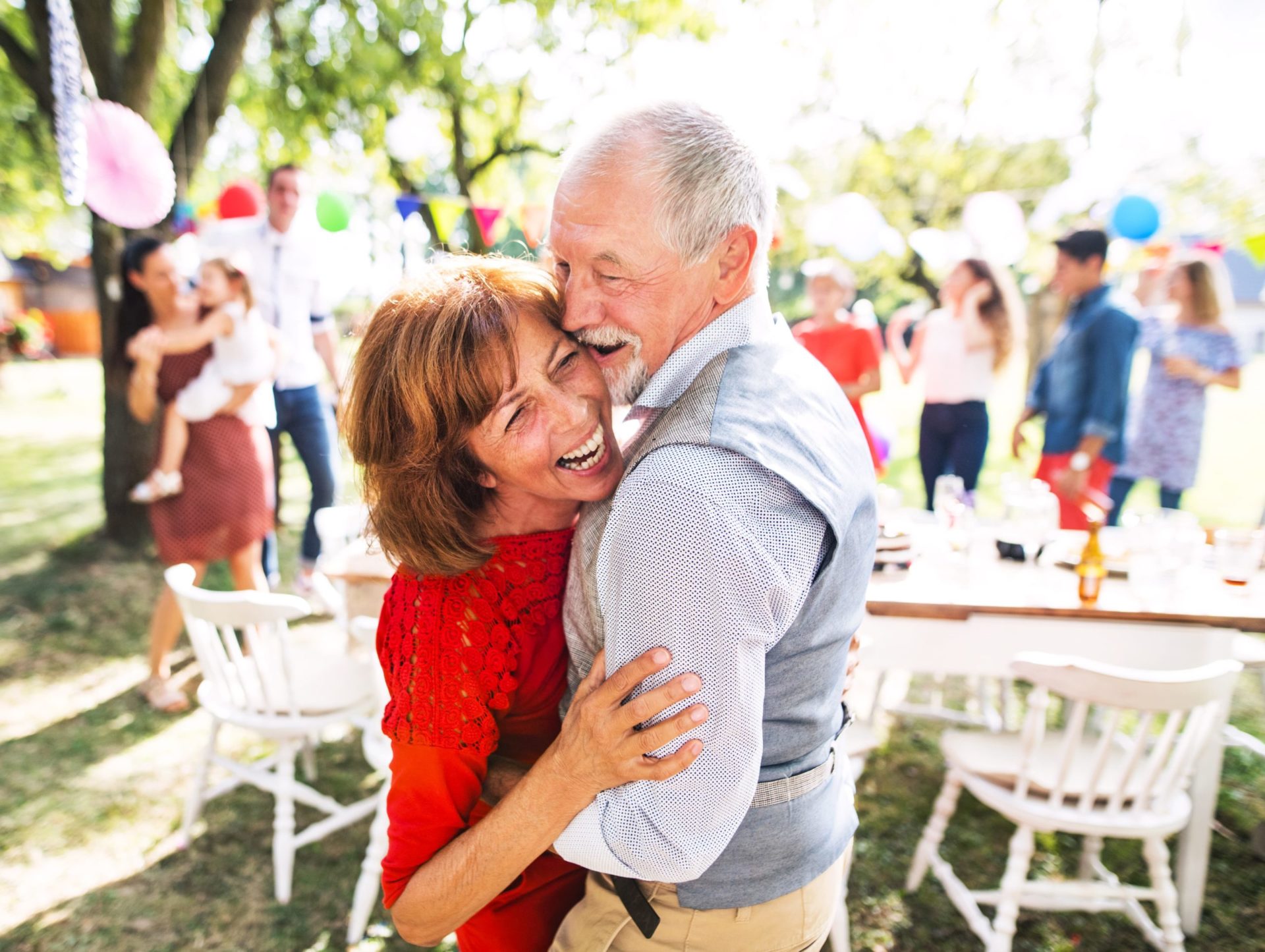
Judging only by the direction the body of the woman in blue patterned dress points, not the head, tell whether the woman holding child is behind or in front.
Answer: in front

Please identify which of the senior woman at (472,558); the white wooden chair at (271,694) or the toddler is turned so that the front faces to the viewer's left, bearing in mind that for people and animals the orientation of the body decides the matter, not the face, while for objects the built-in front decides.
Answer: the toddler

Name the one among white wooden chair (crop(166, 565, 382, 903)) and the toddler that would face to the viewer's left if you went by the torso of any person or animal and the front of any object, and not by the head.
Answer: the toddler

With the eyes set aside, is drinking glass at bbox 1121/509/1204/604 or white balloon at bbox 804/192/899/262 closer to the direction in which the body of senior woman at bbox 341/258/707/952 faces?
the drinking glass

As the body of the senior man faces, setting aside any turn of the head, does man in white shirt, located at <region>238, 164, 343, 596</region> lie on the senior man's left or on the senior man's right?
on the senior man's right

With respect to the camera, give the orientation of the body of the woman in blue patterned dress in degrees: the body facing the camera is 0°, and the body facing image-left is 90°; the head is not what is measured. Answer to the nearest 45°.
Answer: approximately 45°

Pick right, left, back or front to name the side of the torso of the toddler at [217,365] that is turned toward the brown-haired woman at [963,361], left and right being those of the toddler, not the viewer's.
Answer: back

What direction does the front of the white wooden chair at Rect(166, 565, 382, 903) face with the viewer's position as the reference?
facing away from the viewer and to the right of the viewer

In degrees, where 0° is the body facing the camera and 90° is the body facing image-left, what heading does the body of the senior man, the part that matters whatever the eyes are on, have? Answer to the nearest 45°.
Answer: approximately 90°

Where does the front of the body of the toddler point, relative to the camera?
to the viewer's left
